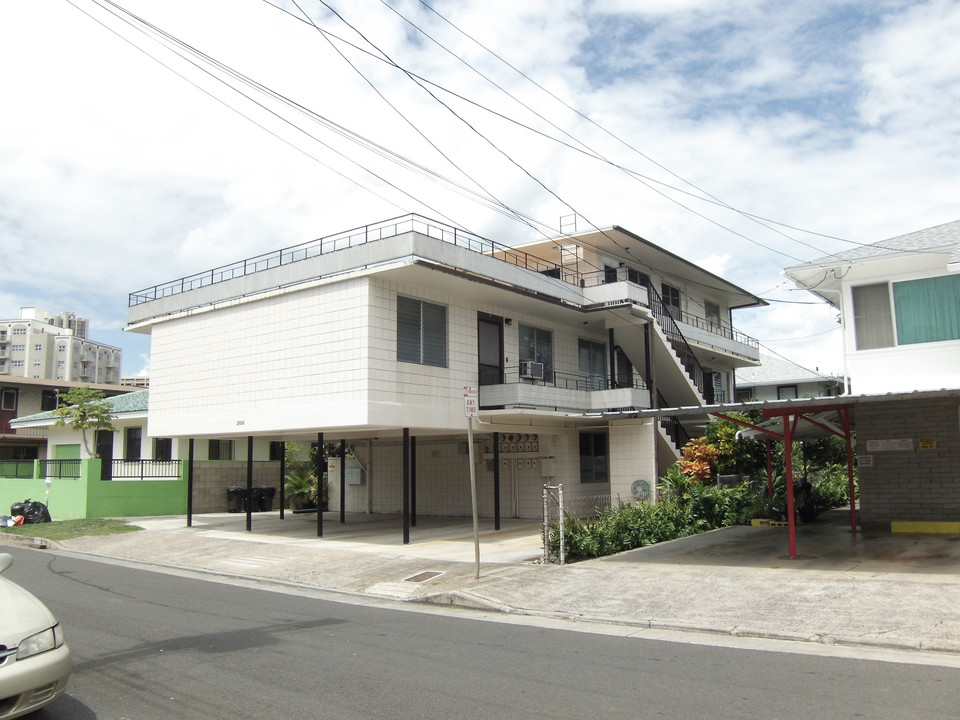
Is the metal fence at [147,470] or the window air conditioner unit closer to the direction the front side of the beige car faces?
the window air conditioner unit

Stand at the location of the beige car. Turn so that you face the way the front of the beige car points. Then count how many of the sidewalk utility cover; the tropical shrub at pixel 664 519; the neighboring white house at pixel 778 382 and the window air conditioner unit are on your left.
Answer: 4

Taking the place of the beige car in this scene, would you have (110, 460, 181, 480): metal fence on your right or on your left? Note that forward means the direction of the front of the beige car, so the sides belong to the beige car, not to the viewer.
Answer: on your left

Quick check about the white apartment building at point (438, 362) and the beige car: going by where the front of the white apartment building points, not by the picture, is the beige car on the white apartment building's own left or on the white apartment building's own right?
on the white apartment building's own right

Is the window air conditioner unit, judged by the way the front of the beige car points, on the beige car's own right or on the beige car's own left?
on the beige car's own left

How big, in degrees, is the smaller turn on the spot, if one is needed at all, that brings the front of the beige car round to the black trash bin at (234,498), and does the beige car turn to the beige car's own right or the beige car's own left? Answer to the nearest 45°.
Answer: approximately 135° to the beige car's own left

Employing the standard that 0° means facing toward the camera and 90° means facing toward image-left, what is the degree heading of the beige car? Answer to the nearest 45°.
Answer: approximately 315°

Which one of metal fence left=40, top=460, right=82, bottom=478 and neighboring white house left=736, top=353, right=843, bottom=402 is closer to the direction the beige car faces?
the neighboring white house

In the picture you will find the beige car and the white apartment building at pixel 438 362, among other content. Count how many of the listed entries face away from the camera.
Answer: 0

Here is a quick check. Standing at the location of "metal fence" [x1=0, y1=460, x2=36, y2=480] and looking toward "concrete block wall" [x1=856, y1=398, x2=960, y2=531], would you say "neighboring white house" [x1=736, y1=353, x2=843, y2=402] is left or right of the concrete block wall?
left

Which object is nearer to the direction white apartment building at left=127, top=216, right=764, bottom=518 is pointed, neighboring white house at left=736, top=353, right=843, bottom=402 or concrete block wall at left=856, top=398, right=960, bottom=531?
the concrete block wall

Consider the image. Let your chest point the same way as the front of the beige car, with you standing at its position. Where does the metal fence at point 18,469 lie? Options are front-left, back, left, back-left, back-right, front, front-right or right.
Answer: back-left
